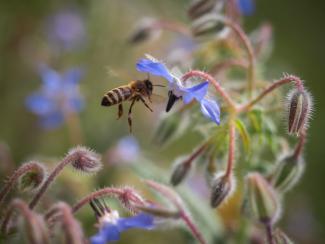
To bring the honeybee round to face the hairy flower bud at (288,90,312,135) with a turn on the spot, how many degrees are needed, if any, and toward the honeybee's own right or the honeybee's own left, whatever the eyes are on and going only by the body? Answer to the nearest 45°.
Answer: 0° — it already faces it

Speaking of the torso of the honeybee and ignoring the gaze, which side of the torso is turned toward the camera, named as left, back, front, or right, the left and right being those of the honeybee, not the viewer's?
right
